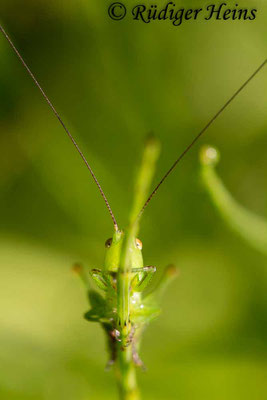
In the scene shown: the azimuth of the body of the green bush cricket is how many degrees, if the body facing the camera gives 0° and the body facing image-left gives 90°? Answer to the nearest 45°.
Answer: approximately 0°
